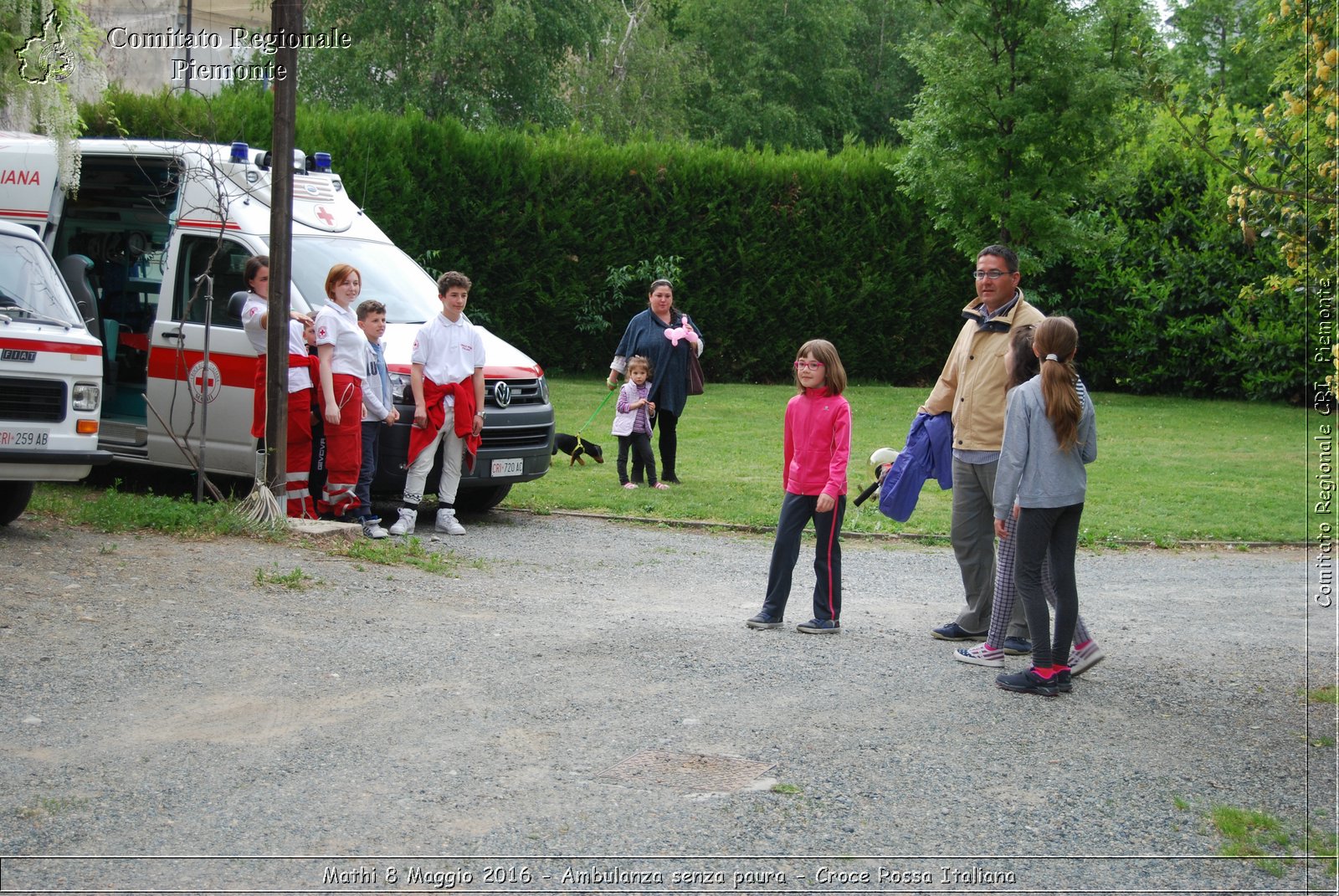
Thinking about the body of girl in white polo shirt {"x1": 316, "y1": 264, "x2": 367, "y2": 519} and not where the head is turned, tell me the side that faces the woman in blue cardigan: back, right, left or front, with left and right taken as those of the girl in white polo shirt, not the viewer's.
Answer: left

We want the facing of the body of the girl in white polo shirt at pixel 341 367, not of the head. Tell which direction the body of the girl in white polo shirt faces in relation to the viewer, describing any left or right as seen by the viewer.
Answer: facing the viewer and to the right of the viewer

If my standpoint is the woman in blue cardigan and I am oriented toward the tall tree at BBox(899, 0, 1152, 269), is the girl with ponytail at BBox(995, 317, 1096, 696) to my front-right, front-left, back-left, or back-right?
back-right

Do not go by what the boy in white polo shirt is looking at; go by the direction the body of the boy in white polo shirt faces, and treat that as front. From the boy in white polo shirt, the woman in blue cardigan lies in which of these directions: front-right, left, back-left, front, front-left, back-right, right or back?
back-left

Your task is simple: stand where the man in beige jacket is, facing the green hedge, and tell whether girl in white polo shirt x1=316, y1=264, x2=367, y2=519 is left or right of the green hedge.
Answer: left

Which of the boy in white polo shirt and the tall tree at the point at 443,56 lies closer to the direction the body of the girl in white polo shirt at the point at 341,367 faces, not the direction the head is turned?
the boy in white polo shirt

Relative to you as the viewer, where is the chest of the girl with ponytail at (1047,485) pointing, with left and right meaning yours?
facing away from the viewer and to the left of the viewer

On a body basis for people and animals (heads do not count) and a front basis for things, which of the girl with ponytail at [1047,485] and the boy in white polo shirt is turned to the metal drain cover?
the boy in white polo shirt

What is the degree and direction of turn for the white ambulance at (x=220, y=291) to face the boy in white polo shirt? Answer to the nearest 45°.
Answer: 0° — it already faces them

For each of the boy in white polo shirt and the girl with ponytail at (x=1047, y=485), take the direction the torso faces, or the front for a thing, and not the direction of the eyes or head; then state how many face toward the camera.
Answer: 1

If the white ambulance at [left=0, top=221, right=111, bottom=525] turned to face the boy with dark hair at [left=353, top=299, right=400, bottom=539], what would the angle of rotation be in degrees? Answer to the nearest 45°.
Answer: approximately 45° to its left

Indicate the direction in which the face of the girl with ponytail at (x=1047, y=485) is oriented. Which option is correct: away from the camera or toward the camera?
away from the camera

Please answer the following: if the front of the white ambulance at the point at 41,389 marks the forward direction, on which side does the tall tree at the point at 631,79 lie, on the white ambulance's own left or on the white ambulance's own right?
on the white ambulance's own left
